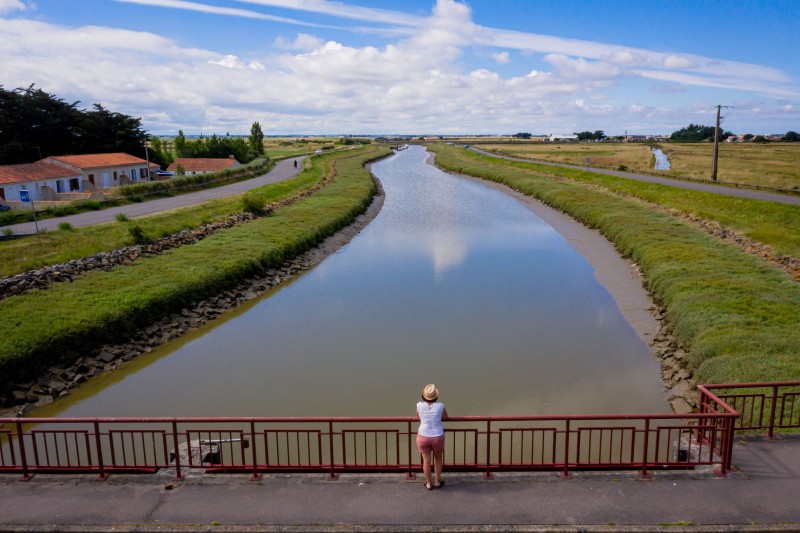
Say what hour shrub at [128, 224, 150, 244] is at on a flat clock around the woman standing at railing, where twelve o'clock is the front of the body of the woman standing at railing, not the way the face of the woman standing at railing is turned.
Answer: The shrub is roughly at 11 o'clock from the woman standing at railing.

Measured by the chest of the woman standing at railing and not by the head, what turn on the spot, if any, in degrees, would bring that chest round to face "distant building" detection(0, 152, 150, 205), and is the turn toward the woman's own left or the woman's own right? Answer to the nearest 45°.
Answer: approximately 45° to the woman's own left

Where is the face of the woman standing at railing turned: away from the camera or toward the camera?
away from the camera

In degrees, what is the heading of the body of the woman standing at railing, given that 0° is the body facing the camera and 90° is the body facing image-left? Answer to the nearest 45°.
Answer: approximately 180°

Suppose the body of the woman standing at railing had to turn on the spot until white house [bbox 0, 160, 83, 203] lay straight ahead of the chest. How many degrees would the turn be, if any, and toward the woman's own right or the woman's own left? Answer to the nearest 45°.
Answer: approximately 45° to the woman's own left
